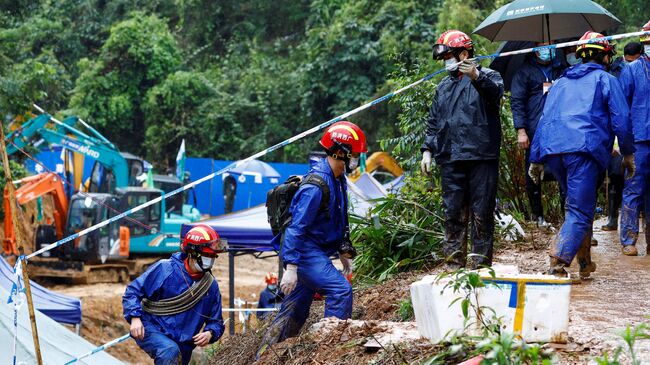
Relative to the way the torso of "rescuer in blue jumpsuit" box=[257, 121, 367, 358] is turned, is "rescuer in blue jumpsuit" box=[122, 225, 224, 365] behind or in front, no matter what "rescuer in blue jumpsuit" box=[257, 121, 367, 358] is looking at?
behind

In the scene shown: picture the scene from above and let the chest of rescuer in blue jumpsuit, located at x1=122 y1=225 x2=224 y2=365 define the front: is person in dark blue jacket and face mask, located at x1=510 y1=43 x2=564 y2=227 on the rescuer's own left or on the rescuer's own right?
on the rescuer's own left

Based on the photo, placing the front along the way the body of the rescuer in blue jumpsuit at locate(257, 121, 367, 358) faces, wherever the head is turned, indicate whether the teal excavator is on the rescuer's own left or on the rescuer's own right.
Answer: on the rescuer's own left

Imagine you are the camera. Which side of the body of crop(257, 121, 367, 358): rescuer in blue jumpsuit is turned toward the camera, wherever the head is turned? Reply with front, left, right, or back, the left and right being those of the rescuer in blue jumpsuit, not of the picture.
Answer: right

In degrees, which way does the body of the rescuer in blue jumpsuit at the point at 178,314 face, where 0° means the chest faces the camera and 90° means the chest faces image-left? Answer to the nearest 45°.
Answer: approximately 315°

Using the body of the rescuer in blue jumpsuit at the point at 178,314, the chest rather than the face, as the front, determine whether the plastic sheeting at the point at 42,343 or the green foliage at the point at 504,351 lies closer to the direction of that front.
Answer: the green foliage
